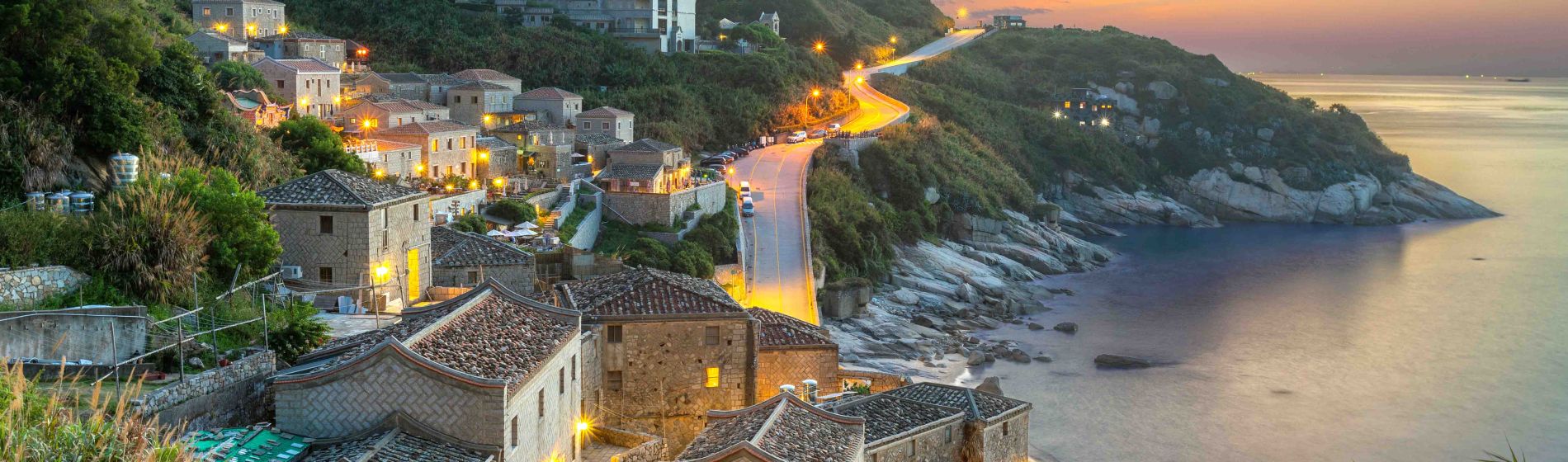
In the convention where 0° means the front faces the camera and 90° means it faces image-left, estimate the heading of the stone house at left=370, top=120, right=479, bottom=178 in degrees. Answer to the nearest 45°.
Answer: approximately 315°

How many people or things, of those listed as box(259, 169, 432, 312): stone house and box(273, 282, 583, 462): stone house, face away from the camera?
0

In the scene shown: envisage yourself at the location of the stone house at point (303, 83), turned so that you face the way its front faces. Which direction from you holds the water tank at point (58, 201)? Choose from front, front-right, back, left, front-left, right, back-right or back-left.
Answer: front-right

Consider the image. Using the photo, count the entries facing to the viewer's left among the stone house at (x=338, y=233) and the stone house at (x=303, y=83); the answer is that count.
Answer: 0

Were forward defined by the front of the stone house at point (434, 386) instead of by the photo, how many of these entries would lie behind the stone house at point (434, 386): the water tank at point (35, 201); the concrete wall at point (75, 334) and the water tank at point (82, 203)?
3

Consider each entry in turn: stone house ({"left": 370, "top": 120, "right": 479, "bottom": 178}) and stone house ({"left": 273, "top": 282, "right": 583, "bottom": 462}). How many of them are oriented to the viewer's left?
0

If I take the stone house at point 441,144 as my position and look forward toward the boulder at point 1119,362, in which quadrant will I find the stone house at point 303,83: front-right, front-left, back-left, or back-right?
back-left

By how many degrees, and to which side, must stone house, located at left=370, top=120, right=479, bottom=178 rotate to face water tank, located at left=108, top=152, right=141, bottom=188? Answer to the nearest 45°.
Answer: approximately 45° to its right

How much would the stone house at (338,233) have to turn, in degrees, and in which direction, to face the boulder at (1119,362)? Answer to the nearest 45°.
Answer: approximately 90° to its left
